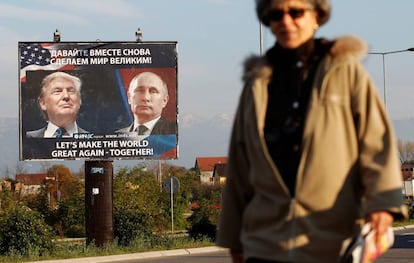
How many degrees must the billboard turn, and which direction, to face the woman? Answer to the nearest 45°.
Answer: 0° — it already faces them

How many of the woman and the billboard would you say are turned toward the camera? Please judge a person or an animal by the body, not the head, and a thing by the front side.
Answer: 2

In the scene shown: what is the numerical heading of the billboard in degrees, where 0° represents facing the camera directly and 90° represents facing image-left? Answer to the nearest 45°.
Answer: approximately 0°

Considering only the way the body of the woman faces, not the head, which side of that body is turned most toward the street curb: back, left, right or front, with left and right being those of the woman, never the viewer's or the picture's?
back
